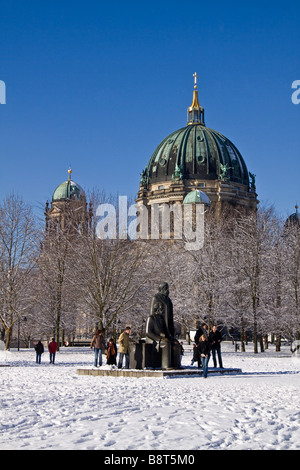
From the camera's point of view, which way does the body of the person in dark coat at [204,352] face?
toward the camera
